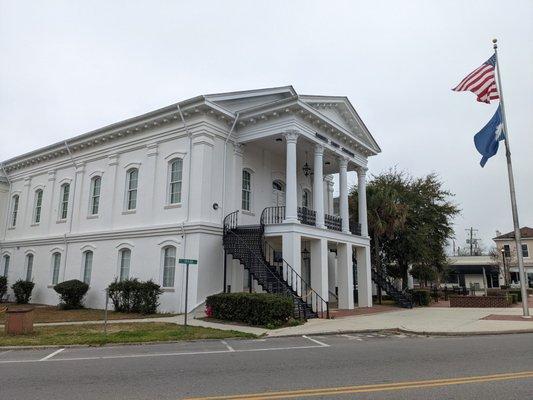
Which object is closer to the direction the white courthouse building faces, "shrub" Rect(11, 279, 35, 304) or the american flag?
the american flag

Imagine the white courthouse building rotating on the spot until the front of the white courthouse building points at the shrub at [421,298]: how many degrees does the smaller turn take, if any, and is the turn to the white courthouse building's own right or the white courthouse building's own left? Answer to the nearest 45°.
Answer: approximately 45° to the white courthouse building's own left

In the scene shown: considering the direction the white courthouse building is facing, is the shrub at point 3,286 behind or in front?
behind

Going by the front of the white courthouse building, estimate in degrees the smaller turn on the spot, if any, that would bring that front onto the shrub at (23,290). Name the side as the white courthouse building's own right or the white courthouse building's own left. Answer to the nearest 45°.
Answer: approximately 180°

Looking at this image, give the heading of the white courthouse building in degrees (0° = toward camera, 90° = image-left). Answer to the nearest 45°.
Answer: approximately 315°

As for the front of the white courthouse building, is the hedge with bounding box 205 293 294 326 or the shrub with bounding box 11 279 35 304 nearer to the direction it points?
the hedge

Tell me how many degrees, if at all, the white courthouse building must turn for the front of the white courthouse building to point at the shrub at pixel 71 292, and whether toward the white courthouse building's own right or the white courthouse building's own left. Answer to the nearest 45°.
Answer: approximately 135° to the white courthouse building's own right

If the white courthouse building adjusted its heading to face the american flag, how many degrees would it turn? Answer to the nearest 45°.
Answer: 0° — it already faces it

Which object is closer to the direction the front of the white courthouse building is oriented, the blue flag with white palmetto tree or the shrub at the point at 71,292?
the blue flag with white palmetto tree
